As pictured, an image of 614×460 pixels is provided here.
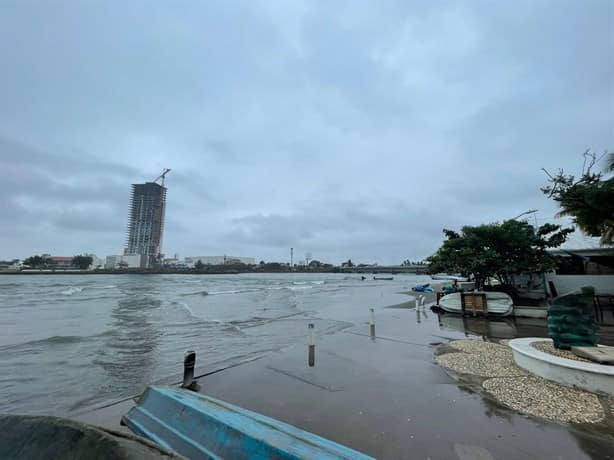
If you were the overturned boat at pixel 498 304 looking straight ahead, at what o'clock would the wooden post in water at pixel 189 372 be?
The wooden post in water is roughly at 10 o'clock from the overturned boat.

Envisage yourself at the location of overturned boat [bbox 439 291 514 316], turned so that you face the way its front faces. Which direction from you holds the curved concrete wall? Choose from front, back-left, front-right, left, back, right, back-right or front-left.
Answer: left

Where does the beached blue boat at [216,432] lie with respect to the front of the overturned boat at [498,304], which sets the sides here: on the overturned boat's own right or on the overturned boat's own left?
on the overturned boat's own left

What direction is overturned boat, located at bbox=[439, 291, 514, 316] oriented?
to the viewer's left

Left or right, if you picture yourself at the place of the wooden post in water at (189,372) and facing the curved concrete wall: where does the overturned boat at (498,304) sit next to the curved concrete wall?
left

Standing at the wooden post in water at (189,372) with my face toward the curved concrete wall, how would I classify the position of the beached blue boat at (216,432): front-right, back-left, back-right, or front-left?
front-right
